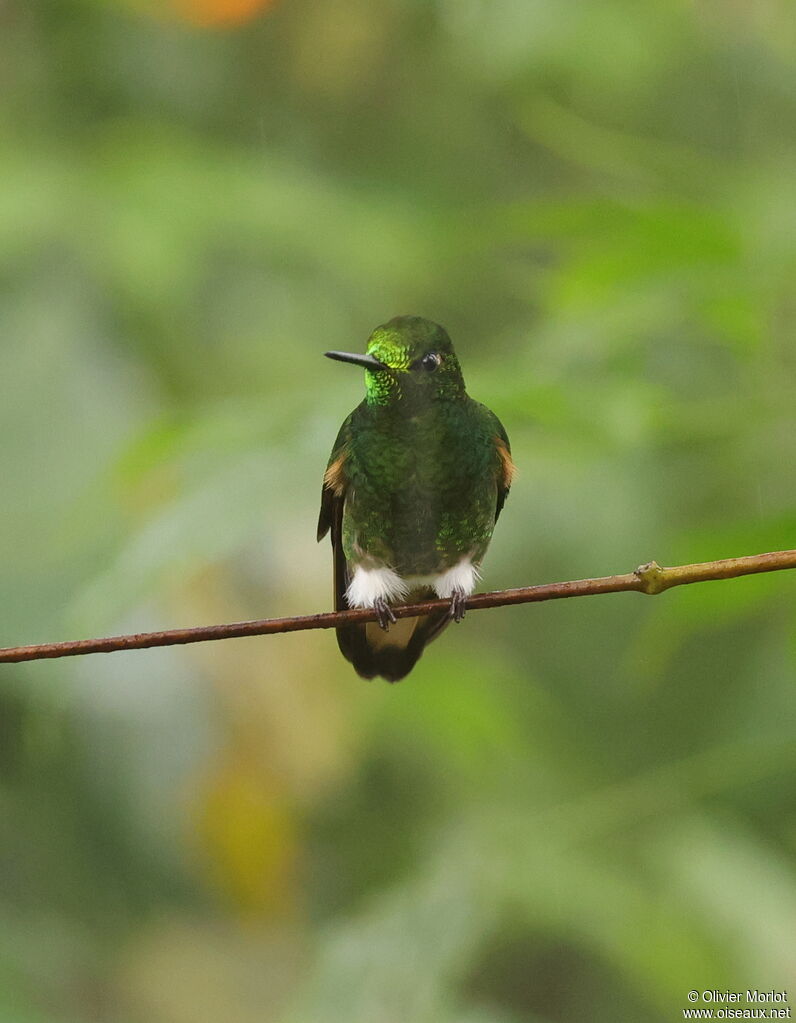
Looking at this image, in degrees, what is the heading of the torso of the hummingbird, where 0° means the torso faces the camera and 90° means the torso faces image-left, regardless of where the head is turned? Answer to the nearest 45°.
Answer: approximately 0°
